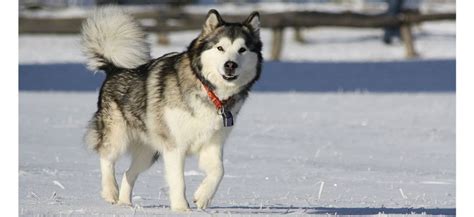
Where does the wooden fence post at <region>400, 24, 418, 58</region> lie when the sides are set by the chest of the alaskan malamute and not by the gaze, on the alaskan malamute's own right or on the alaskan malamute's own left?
on the alaskan malamute's own left

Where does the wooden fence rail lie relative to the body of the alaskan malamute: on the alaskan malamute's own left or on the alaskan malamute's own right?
on the alaskan malamute's own left

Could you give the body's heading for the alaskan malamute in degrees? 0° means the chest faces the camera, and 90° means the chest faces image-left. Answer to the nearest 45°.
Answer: approximately 315°

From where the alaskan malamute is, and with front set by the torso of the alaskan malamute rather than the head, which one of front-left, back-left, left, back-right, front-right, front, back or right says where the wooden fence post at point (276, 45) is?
back-left
